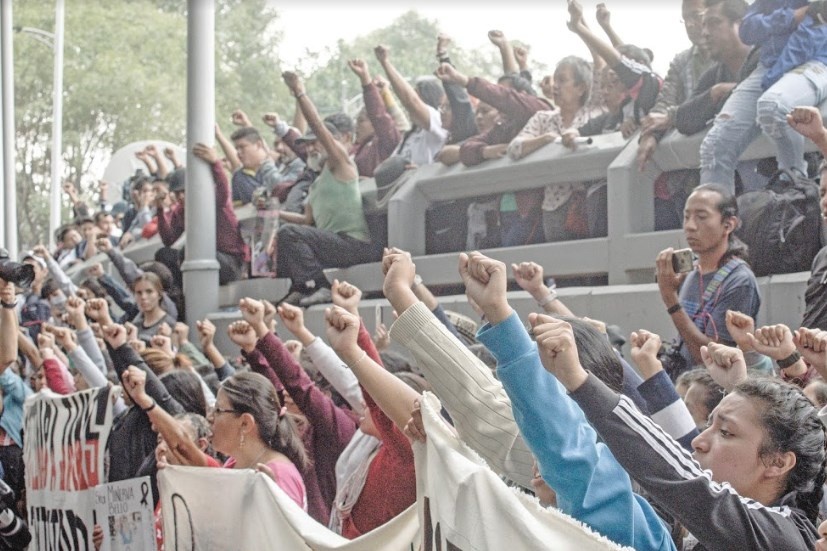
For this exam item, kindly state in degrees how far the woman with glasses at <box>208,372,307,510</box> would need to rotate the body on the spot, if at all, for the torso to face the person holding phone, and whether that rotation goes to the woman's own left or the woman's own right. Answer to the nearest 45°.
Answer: approximately 180°

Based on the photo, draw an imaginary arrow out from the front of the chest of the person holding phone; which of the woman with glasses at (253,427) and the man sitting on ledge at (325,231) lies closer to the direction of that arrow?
the woman with glasses

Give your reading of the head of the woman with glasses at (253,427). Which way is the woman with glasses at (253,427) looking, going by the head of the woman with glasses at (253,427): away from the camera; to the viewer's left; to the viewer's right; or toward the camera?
to the viewer's left
